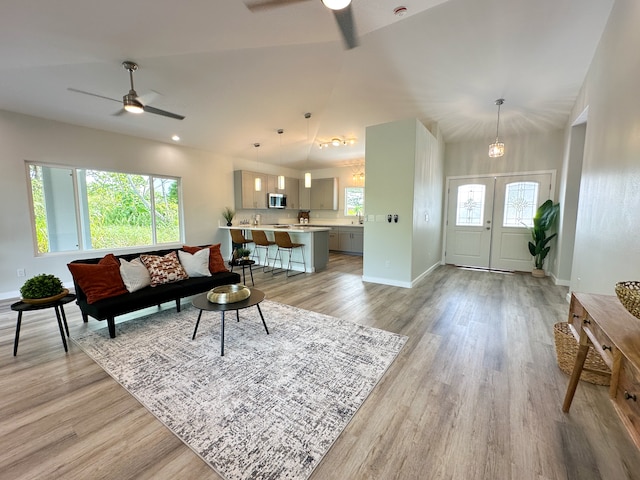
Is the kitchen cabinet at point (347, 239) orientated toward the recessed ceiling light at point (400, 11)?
yes

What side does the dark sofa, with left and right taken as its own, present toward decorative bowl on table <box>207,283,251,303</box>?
front

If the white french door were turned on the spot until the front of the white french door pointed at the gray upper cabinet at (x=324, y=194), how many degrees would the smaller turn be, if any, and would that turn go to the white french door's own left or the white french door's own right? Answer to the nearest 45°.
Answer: approximately 90° to the white french door's own right

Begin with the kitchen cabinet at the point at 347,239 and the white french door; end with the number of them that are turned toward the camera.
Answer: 2

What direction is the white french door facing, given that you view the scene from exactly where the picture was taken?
facing the viewer

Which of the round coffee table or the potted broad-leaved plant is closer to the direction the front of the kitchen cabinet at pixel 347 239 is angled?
the round coffee table

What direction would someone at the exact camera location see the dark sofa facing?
facing the viewer and to the right of the viewer

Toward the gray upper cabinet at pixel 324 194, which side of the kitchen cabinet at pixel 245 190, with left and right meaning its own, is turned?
left

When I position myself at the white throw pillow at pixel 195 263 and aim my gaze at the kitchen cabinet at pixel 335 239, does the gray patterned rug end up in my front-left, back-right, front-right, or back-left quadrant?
back-right

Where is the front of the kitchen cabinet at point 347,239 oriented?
toward the camera

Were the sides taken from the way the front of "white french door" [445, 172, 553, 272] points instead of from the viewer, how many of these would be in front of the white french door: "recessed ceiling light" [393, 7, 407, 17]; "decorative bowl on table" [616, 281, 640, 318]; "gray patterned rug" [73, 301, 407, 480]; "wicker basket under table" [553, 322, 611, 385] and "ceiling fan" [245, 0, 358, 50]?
5

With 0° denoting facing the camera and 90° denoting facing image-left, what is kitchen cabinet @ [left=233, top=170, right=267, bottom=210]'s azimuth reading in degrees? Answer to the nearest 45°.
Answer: approximately 315°

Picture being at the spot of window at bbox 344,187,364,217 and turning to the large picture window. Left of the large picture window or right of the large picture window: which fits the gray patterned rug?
left

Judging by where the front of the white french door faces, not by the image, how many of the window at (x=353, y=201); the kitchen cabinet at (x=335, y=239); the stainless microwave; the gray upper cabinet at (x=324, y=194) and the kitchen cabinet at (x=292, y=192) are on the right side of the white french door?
5

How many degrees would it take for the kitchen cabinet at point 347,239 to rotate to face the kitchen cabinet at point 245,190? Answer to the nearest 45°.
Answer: approximately 90° to its right
